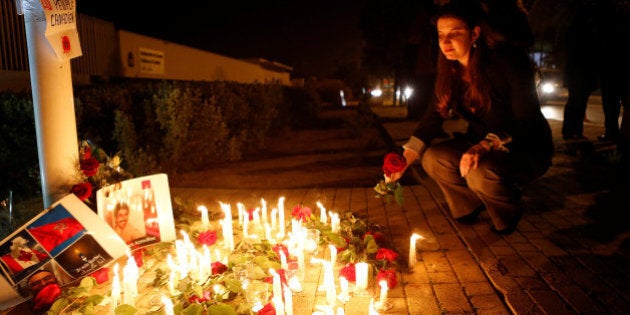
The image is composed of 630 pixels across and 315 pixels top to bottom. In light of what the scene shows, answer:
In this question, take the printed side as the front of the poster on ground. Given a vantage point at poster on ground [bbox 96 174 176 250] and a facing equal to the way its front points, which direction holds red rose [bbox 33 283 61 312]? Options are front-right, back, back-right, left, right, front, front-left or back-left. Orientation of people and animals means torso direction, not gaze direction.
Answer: front-right

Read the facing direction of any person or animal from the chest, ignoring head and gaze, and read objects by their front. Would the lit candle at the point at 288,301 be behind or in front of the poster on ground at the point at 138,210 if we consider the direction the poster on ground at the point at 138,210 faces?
in front

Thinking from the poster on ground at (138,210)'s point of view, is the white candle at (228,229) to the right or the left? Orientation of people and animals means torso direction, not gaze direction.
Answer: on its left

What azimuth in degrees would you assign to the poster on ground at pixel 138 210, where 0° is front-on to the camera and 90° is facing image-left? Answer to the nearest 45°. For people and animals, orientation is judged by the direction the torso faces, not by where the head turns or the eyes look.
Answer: approximately 0°

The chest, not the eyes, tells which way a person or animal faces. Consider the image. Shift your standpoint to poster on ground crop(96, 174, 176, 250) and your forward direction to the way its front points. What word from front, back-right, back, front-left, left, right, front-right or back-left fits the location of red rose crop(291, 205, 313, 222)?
left

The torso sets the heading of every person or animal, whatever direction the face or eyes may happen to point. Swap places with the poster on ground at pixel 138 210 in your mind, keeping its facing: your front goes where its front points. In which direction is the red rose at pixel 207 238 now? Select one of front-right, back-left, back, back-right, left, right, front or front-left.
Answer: front-left

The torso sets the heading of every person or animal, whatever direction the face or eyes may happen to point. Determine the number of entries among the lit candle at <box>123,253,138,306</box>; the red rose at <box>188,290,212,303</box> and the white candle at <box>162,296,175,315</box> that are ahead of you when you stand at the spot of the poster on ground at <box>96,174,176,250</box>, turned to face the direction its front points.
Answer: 3

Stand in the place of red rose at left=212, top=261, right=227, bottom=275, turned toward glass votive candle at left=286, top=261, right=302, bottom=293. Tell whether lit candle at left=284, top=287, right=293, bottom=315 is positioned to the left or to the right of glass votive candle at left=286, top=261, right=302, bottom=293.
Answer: right

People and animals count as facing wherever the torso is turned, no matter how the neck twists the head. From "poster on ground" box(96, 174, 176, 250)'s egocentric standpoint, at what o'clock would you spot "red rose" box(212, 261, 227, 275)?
The red rose is roughly at 11 o'clock from the poster on ground.

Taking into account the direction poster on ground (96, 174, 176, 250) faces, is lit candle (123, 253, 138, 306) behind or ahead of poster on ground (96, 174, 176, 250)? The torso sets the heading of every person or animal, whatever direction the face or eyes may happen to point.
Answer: ahead

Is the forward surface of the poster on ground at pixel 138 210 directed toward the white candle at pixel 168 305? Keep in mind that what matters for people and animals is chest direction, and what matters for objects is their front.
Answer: yes

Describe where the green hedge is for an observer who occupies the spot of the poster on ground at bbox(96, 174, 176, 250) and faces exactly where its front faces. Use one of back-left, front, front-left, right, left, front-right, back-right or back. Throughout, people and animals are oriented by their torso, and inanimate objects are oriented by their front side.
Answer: back
